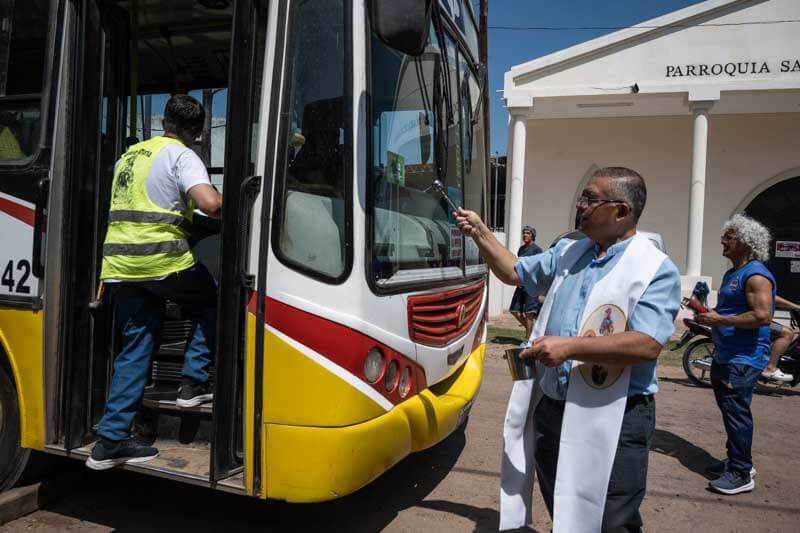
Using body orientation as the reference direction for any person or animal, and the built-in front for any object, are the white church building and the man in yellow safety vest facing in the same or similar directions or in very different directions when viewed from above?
very different directions

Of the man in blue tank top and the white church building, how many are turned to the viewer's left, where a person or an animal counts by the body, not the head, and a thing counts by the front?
1

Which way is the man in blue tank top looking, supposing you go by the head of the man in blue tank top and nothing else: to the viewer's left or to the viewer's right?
to the viewer's left

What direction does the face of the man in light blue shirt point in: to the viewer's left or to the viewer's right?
to the viewer's left

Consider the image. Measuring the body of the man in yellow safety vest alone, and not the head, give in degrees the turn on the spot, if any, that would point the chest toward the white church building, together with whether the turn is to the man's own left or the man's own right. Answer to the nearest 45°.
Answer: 0° — they already face it

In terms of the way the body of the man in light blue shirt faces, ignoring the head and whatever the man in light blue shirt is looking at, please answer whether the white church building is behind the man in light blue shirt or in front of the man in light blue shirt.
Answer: behind

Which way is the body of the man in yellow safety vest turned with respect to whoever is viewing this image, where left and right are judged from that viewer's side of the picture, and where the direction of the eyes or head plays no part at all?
facing away from the viewer and to the right of the viewer

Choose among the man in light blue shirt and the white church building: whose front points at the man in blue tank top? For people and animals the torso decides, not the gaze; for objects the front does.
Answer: the white church building

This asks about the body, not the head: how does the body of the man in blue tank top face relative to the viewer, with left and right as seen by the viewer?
facing to the left of the viewer
